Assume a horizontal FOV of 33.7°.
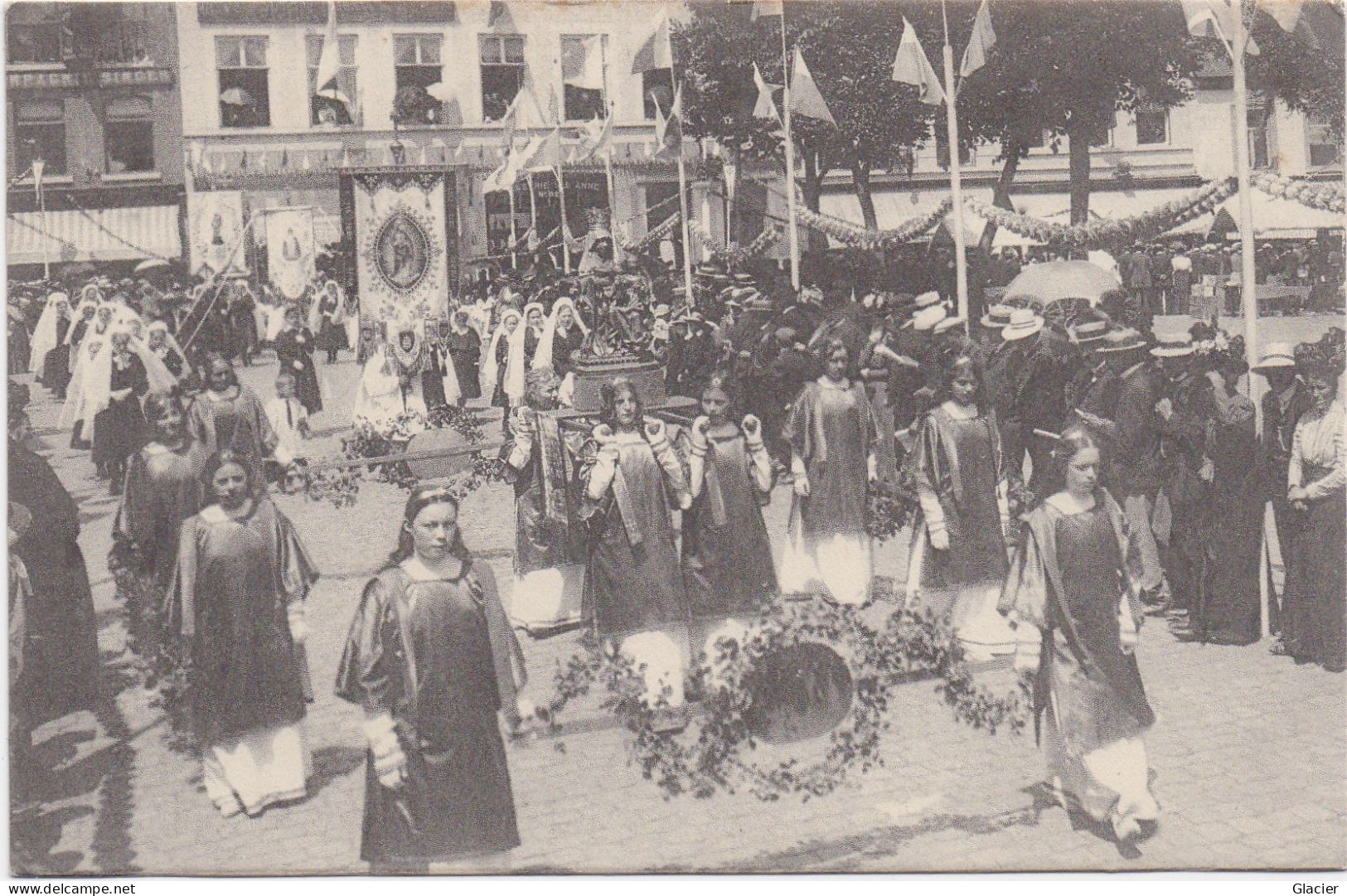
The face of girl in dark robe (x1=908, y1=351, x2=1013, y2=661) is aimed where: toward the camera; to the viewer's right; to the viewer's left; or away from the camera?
toward the camera

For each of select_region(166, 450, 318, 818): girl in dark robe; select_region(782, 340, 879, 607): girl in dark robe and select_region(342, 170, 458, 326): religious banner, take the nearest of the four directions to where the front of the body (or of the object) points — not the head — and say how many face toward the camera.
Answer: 3

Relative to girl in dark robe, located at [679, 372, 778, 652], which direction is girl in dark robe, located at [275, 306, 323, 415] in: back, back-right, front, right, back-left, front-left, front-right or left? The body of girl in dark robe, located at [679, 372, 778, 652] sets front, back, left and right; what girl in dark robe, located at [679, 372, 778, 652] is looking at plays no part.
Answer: back-right

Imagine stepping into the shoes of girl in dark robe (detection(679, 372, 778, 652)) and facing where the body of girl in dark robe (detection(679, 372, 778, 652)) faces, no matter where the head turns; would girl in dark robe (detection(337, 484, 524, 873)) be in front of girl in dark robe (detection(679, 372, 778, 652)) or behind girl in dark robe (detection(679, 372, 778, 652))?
in front

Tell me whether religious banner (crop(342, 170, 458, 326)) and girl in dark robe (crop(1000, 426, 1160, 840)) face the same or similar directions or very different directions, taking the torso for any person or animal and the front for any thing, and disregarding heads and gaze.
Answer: same or similar directions

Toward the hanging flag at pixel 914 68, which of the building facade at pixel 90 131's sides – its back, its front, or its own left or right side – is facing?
left

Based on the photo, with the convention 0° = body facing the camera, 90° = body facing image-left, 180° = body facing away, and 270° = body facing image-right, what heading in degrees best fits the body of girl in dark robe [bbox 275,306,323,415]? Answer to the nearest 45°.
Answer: approximately 0°

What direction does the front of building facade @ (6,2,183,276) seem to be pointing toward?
toward the camera

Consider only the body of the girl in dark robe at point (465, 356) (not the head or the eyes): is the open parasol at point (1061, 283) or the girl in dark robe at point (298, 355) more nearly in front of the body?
the girl in dark robe

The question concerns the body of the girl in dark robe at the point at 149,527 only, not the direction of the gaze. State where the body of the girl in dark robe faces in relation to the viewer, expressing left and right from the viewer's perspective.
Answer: facing the viewer

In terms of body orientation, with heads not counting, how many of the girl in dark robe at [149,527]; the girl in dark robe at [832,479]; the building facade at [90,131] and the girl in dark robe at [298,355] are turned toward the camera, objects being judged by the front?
4

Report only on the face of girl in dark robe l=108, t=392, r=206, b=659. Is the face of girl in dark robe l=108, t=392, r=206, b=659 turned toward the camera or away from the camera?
toward the camera

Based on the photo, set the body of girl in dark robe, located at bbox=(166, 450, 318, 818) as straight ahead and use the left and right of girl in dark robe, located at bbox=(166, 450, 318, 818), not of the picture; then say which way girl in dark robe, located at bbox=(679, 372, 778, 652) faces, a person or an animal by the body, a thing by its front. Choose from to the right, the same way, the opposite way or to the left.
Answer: the same way

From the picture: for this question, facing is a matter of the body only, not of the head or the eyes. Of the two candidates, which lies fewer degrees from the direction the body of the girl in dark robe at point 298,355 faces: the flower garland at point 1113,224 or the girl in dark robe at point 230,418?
the girl in dark robe

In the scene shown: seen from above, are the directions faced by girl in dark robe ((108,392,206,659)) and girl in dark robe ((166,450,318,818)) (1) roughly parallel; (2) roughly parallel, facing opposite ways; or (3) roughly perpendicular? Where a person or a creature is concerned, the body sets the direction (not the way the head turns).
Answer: roughly parallel
